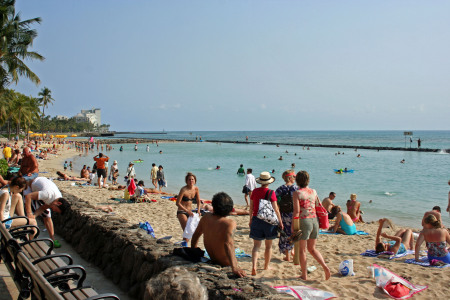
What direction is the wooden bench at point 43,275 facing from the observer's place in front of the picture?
facing away from the viewer and to the right of the viewer

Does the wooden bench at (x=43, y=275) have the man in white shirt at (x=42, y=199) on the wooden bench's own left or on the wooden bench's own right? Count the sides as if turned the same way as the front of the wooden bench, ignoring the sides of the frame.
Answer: on the wooden bench's own left

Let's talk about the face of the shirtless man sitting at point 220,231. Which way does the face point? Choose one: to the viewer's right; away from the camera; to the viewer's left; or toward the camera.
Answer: away from the camera

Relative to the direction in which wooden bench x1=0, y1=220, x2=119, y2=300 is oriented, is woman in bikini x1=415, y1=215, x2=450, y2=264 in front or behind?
in front

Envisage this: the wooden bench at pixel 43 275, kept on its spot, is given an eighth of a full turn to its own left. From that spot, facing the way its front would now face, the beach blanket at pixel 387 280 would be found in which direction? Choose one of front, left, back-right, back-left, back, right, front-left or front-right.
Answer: right

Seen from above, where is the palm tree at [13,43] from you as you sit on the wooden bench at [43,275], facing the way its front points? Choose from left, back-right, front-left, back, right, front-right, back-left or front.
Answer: front-left

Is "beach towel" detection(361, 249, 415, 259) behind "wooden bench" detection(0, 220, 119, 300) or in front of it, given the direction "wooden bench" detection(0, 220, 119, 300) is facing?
in front

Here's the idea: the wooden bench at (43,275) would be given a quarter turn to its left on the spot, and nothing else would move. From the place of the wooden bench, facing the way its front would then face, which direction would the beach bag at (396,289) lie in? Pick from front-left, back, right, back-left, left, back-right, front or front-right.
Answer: back-right
